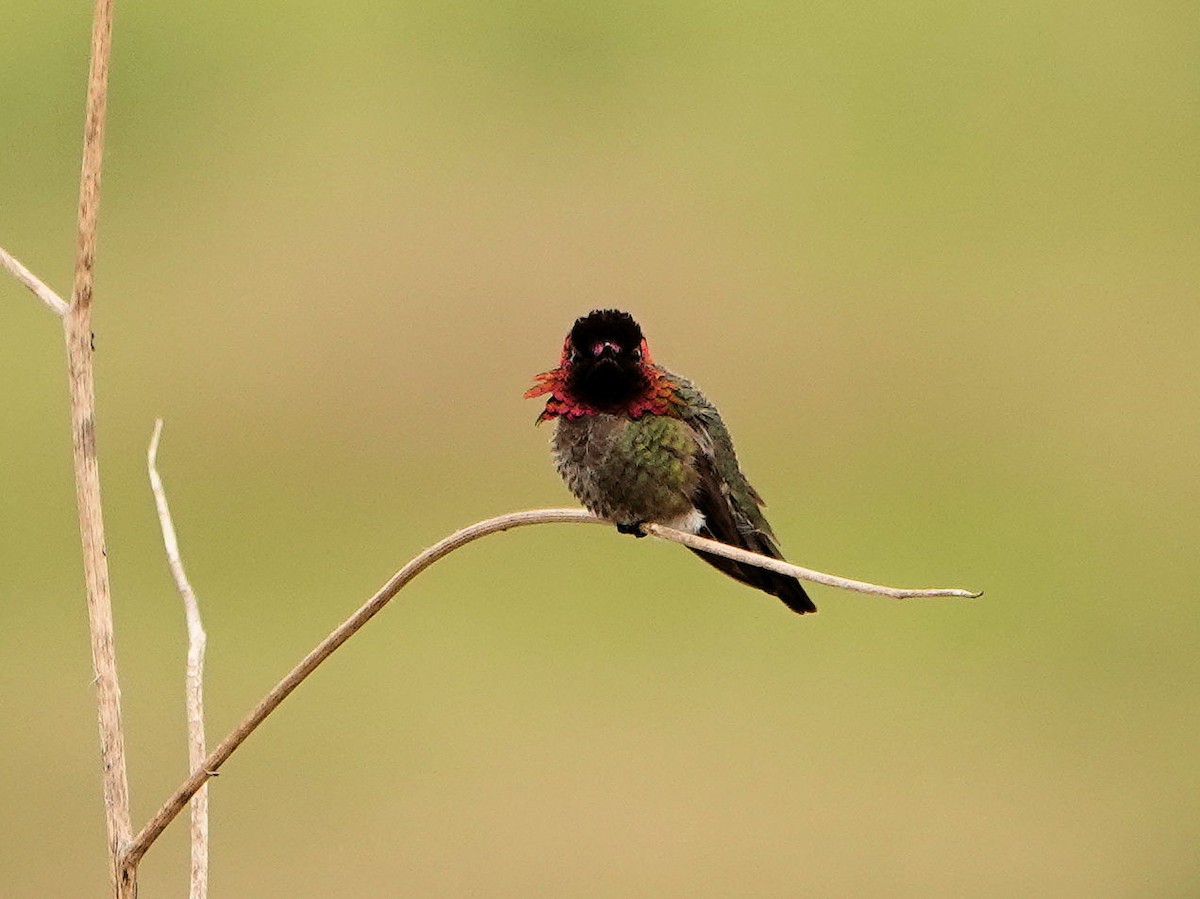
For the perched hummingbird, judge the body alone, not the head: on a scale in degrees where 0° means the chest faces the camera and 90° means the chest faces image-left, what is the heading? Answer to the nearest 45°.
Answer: approximately 45°

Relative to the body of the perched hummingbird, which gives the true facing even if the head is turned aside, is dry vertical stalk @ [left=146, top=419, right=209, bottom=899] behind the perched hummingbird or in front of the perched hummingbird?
in front
